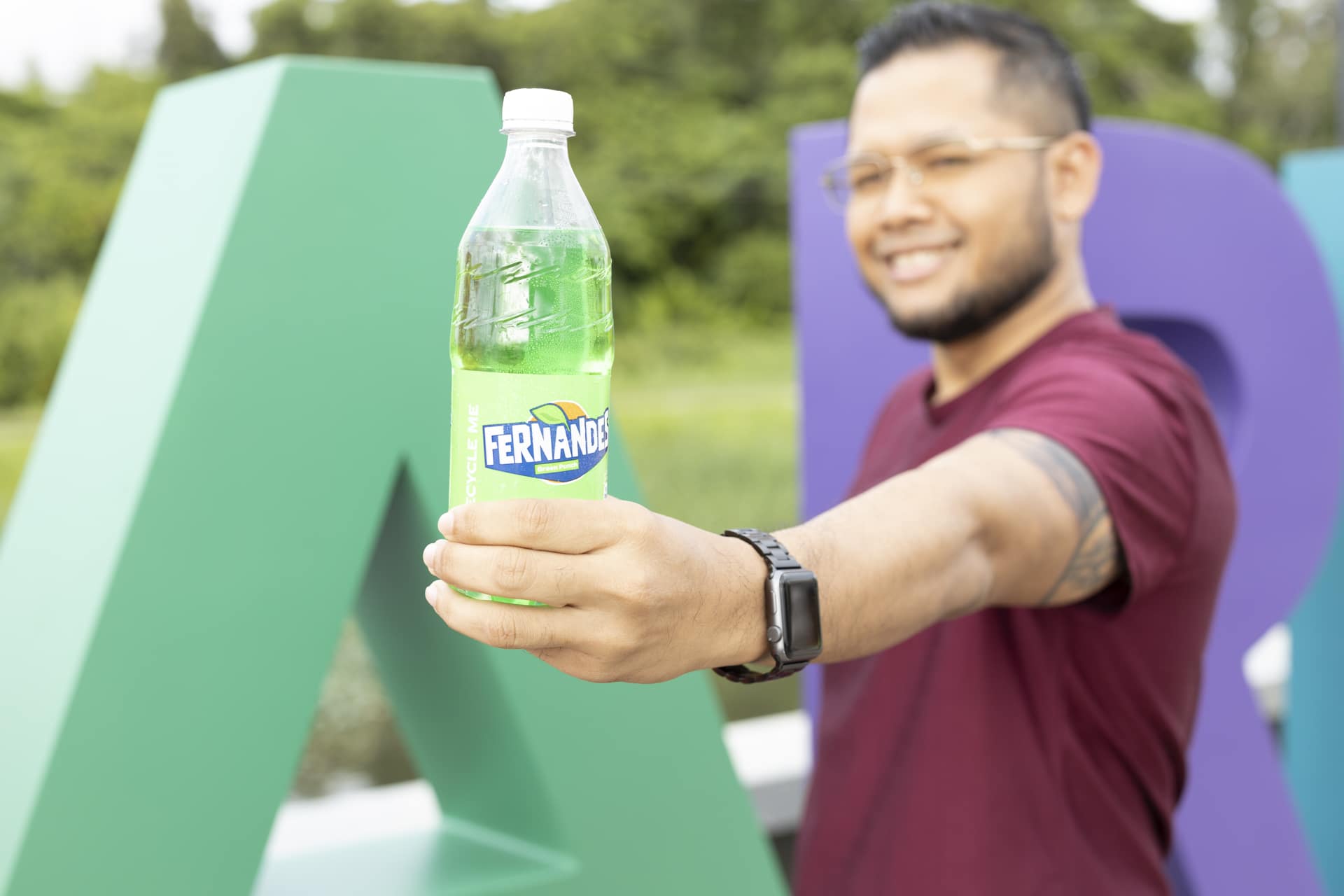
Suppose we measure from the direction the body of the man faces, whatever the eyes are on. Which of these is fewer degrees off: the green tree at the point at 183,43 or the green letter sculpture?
the green letter sculpture

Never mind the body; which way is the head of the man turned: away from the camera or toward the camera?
toward the camera

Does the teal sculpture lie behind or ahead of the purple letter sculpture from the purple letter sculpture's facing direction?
behind

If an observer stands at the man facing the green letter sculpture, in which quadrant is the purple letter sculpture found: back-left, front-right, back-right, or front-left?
back-right

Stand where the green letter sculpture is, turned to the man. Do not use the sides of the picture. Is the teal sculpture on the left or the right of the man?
left

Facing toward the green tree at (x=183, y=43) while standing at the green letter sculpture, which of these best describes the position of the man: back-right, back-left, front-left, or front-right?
back-right

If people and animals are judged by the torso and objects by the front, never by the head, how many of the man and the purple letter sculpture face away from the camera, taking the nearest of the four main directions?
0

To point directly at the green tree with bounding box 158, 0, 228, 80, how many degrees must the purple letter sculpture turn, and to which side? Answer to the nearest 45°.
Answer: approximately 135° to its right

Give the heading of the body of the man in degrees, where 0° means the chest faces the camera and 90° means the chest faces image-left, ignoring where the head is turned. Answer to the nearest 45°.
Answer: approximately 45°

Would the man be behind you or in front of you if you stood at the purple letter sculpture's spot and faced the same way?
in front

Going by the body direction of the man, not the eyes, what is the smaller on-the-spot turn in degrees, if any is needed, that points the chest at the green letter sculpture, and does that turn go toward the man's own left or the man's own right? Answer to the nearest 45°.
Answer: approximately 45° to the man's own right

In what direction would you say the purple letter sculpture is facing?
toward the camera

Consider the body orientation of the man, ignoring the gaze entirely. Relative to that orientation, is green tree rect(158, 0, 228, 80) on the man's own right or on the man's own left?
on the man's own right
